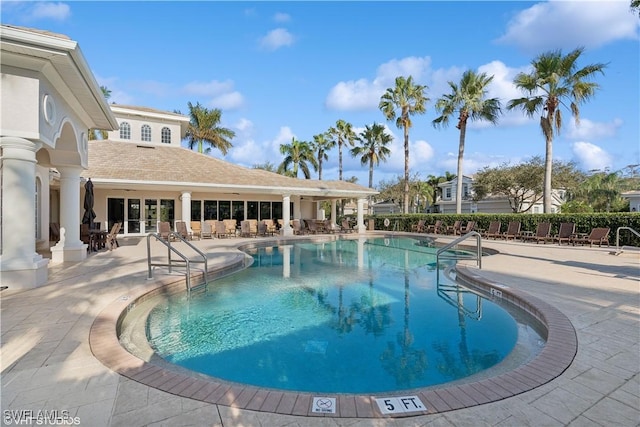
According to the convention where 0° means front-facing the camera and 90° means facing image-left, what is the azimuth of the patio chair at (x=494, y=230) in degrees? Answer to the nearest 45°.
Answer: approximately 45°

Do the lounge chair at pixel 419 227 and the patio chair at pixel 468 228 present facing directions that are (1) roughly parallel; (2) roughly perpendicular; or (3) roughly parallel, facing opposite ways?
roughly parallel

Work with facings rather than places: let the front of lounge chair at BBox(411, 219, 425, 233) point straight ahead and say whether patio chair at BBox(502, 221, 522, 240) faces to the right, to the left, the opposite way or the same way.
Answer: the same way

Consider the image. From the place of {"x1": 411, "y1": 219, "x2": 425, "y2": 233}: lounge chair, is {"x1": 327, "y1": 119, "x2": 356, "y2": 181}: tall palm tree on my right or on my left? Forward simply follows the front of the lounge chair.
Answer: on my right

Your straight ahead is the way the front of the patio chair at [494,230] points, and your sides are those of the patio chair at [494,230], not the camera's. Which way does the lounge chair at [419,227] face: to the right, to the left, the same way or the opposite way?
the same way

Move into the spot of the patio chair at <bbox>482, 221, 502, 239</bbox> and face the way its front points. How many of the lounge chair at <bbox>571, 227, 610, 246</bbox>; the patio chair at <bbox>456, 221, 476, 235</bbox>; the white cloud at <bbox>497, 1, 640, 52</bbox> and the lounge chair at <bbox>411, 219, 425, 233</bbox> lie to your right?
2

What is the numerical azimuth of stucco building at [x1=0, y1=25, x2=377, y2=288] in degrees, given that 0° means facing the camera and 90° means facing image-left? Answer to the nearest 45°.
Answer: approximately 315°

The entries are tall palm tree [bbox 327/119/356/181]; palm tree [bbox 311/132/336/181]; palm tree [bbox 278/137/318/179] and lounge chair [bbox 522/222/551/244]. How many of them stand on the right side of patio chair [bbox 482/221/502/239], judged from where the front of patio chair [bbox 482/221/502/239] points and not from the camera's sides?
3

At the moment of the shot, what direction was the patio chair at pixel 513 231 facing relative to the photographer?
facing the viewer and to the left of the viewer

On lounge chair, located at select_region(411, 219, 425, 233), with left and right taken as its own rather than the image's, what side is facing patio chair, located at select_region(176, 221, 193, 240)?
front

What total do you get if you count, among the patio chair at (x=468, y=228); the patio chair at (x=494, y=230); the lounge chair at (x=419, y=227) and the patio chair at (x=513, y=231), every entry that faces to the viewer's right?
0

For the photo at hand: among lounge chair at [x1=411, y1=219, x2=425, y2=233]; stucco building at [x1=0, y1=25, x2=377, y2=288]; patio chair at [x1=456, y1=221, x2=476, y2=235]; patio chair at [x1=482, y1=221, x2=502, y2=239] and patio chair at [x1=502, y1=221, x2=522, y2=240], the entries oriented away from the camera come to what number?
0

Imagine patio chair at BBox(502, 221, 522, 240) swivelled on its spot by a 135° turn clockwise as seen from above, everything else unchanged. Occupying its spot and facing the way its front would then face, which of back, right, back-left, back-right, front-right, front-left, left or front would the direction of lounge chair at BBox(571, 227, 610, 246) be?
back-right

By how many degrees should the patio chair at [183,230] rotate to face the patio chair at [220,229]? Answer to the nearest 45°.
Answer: approximately 90° to its left
